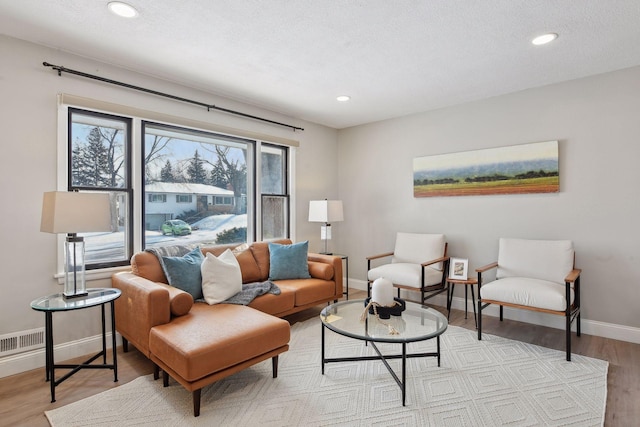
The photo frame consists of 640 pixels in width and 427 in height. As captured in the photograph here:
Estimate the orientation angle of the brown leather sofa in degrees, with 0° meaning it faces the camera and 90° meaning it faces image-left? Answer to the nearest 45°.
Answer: approximately 315°

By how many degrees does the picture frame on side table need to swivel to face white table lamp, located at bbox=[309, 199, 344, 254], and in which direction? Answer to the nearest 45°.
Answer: approximately 90° to its right

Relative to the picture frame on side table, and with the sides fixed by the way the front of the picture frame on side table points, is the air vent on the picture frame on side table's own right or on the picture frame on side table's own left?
on the picture frame on side table's own right

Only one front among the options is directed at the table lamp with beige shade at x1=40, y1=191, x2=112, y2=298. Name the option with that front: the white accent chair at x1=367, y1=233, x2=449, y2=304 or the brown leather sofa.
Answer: the white accent chair

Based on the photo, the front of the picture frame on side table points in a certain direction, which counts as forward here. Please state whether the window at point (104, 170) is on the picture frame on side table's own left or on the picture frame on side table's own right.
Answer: on the picture frame on side table's own right

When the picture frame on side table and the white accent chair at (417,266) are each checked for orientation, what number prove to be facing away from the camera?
0

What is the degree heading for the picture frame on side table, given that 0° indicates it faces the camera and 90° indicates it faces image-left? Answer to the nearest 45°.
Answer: approximately 0°

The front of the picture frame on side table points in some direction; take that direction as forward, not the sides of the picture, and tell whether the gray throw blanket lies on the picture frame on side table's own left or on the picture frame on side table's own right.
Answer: on the picture frame on side table's own right

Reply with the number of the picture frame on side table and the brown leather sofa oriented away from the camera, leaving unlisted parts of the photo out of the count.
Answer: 0

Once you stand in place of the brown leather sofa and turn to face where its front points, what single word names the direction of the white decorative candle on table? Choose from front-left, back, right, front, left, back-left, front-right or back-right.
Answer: front-left
